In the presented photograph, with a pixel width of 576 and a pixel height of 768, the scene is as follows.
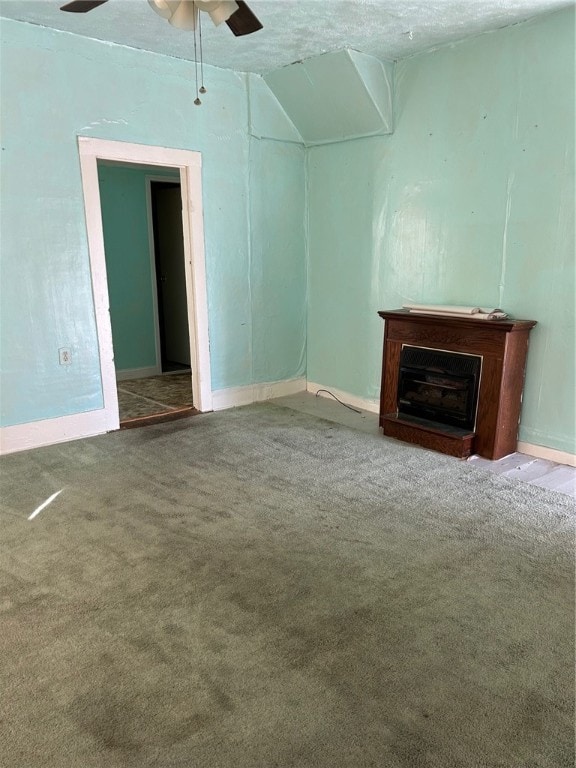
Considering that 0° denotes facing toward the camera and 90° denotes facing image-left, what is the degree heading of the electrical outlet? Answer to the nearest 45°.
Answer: approximately 0°

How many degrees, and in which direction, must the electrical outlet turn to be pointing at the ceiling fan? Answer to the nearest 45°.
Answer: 0° — it already faces it

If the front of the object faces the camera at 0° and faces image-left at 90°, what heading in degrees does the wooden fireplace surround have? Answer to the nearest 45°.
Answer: approximately 45°

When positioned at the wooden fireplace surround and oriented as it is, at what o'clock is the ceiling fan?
The ceiling fan is roughly at 12 o'clock from the wooden fireplace surround.

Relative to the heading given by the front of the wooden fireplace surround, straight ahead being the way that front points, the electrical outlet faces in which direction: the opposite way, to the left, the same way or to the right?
to the left

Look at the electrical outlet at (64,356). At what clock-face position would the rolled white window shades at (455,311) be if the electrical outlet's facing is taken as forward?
The rolled white window shades is roughly at 10 o'clock from the electrical outlet.

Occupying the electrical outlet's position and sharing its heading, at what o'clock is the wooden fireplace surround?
The wooden fireplace surround is roughly at 10 o'clock from the electrical outlet.
